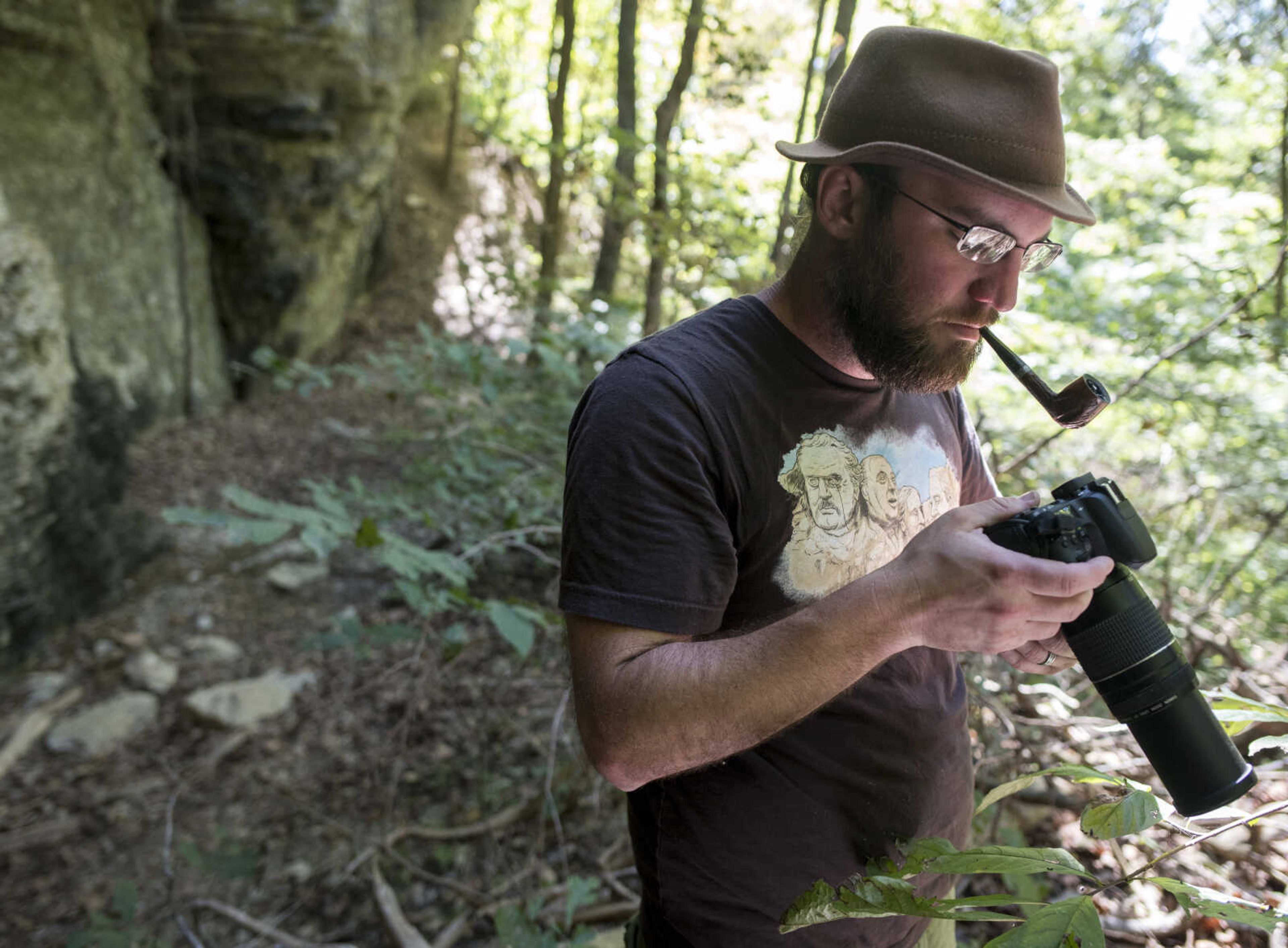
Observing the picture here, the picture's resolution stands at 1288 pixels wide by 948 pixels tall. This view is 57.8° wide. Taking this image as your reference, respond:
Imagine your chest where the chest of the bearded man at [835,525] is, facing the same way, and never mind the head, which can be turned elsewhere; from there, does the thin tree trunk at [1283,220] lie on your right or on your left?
on your left

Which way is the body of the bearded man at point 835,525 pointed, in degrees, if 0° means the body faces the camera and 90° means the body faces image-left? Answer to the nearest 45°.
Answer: approximately 315°

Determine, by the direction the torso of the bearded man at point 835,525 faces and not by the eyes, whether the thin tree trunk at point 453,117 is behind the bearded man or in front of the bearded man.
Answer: behind

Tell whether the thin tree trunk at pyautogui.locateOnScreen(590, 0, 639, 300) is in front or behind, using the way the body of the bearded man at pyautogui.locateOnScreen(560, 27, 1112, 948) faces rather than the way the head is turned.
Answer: behind

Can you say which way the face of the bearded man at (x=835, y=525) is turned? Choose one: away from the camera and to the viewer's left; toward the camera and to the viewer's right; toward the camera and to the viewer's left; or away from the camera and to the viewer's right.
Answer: toward the camera and to the viewer's right

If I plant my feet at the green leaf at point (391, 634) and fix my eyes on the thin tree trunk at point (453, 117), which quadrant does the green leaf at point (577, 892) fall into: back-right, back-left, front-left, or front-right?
back-right
